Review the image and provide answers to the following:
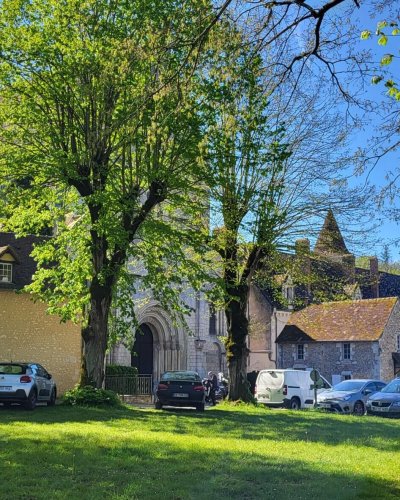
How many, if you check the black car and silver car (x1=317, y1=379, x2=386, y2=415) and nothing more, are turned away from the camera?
1

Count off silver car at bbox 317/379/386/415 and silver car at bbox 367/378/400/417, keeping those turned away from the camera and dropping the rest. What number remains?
0

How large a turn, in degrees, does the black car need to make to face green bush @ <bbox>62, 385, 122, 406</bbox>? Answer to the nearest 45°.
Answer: approximately 135° to its left

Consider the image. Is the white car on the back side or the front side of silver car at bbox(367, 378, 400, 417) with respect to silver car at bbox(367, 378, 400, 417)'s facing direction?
on the front side

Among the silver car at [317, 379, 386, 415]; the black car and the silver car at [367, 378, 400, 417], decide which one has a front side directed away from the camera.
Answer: the black car

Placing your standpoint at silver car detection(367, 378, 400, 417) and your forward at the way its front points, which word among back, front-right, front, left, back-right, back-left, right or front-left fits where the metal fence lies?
front-right

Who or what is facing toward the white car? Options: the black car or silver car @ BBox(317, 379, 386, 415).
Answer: the silver car

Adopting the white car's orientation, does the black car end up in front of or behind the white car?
in front

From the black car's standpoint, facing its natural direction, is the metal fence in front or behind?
in front

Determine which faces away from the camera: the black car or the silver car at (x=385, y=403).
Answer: the black car

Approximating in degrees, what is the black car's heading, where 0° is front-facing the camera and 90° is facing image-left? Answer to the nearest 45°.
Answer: approximately 180°

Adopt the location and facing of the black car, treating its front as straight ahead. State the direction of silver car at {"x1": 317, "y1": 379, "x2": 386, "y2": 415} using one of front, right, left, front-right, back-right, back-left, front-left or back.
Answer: front-right
